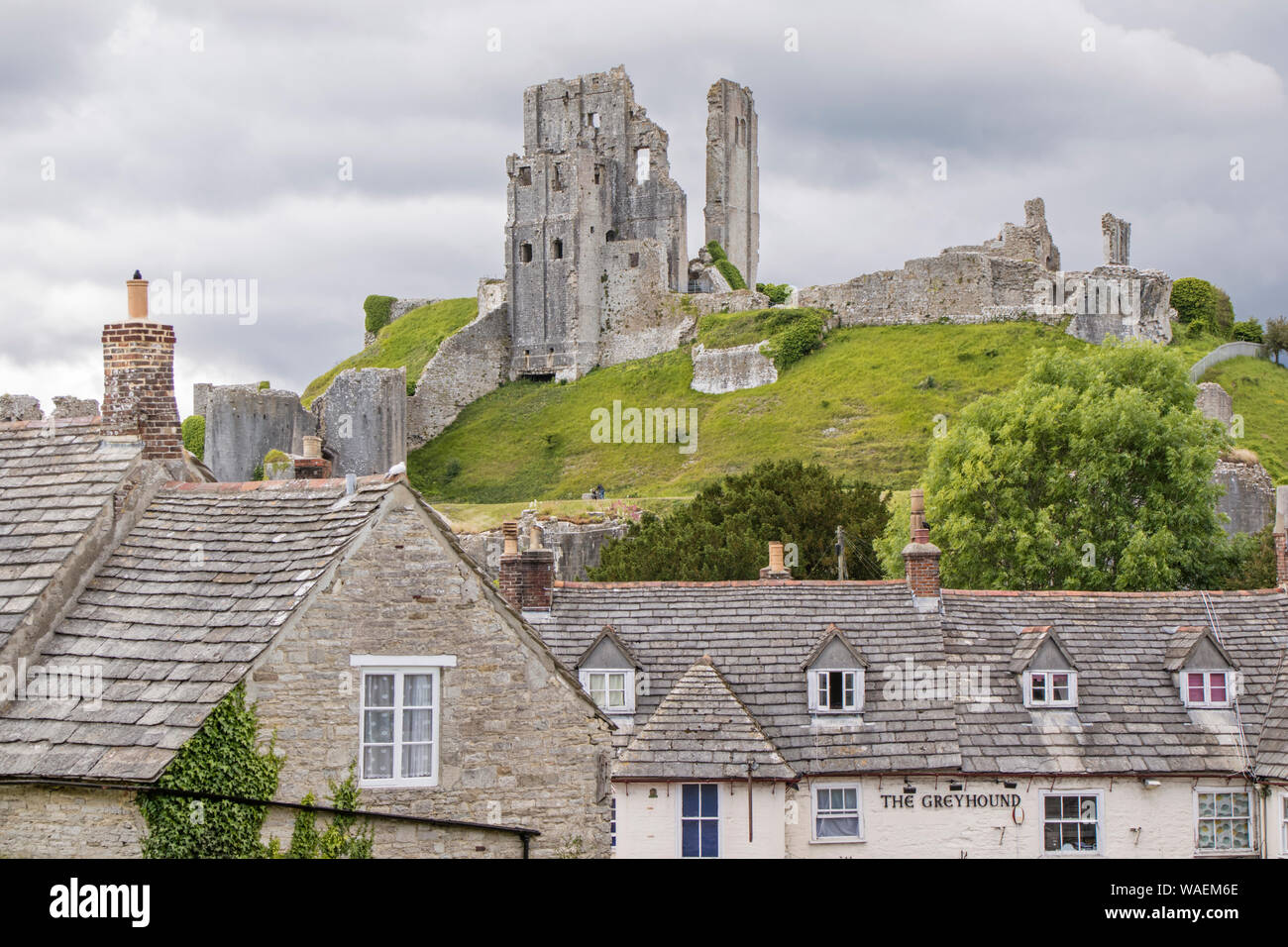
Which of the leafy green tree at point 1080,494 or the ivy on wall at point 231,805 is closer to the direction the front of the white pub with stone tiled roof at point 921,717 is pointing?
the ivy on wall

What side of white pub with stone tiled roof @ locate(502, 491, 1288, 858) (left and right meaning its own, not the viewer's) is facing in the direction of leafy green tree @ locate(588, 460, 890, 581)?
back

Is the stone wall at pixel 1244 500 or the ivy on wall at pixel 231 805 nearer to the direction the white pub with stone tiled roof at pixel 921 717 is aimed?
the ivy on wall

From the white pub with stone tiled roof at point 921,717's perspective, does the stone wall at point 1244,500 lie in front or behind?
behind

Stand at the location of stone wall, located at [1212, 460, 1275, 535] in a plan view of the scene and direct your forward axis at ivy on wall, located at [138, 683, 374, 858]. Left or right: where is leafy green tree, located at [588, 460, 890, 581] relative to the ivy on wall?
right

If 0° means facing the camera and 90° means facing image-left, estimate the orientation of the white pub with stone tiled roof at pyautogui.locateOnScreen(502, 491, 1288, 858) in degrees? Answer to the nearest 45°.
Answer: approximately 0°

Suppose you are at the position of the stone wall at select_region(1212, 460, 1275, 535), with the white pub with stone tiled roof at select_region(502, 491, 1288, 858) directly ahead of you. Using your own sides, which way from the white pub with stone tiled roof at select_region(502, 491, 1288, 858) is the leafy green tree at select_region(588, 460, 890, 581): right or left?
right

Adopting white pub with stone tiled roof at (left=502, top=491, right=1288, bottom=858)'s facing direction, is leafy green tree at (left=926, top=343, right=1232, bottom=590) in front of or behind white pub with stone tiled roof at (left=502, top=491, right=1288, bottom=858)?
behind
